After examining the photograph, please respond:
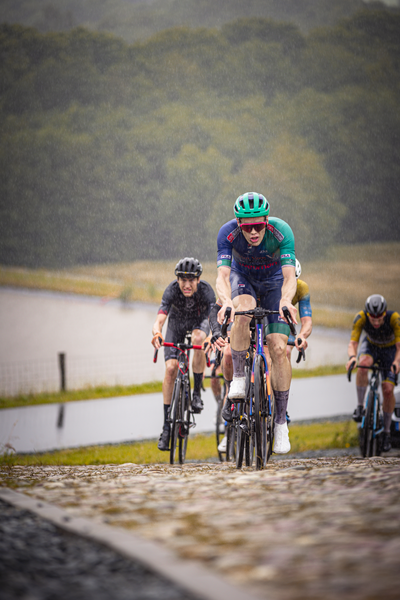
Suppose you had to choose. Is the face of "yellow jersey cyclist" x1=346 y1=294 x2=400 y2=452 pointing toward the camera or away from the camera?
toward the camera

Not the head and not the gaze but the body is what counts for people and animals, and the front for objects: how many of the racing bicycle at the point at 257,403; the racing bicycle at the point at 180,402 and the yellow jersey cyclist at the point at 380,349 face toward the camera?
3

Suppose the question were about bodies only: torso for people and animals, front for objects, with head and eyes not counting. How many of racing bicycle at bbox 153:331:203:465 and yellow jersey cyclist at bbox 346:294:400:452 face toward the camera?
2

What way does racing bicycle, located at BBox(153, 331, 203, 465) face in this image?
toward the camera

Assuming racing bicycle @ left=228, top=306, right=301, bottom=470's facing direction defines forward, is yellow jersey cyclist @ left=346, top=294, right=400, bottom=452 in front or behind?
behind

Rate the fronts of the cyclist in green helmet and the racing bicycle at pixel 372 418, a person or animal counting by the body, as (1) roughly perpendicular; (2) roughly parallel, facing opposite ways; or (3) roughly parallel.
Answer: roughly parallel

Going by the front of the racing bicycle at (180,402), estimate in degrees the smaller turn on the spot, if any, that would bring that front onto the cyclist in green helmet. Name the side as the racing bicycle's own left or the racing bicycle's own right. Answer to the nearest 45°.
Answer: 0° — it already faces them

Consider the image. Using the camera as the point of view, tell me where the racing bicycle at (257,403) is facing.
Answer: facing the viewer

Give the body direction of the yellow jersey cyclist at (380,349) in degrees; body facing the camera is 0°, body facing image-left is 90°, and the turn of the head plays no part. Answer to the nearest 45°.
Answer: approximately 0°

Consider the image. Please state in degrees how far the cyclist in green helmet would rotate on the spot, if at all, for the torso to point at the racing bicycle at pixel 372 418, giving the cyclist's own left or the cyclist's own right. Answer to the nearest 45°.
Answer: approximately 180°

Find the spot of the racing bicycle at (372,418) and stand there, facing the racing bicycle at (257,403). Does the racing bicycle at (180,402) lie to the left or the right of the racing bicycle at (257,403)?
right

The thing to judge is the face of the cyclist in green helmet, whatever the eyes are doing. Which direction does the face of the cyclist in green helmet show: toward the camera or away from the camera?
toward the camera
